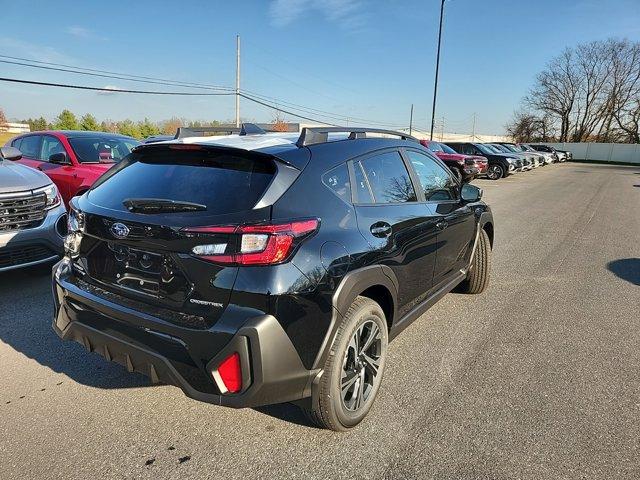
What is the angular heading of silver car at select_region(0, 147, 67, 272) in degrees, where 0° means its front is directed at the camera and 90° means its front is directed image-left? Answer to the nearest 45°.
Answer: approximately 315°

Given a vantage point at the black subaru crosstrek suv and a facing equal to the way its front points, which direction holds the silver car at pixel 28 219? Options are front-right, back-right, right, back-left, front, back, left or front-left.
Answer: left

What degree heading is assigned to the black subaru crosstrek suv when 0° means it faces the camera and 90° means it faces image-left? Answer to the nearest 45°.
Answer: approximately 225°

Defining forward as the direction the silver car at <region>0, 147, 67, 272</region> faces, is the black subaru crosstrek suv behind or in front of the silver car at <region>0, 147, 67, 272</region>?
in front

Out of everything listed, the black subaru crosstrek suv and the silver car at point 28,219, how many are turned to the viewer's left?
0
